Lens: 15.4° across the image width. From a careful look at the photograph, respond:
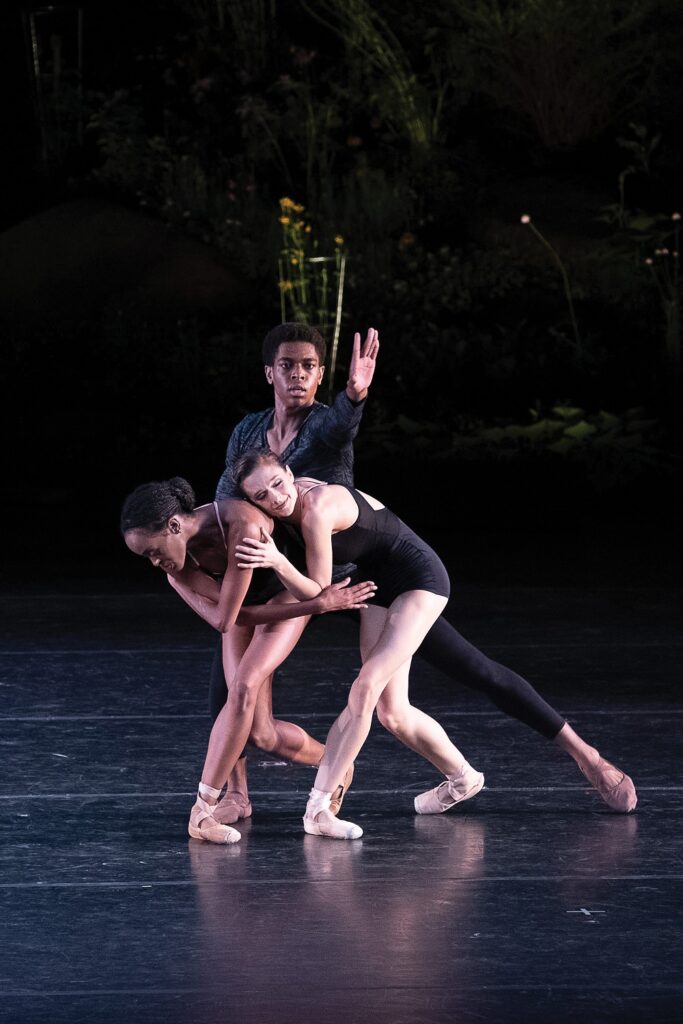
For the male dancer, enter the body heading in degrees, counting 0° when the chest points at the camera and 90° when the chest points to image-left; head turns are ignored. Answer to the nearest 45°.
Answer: approximately 0°
